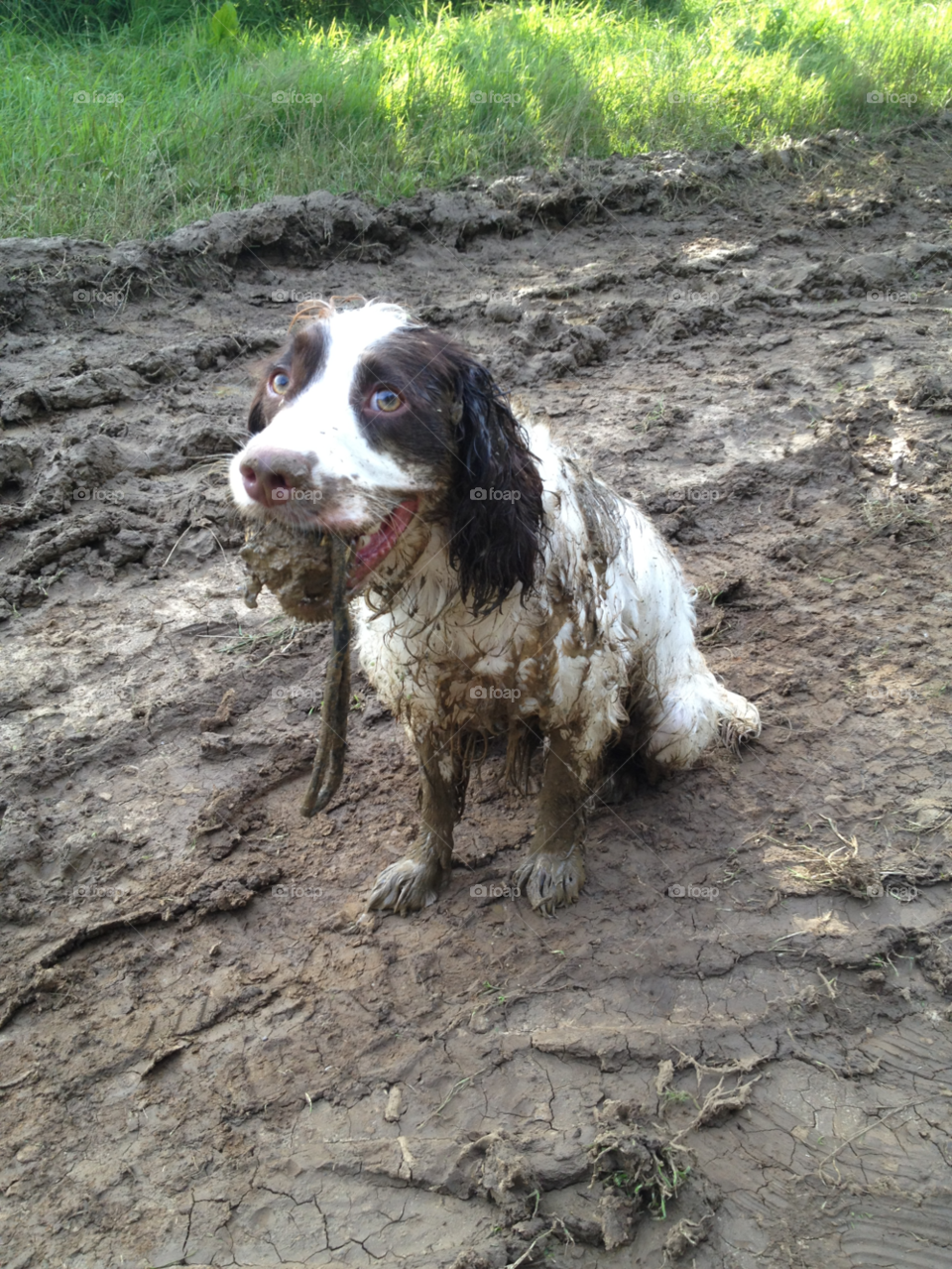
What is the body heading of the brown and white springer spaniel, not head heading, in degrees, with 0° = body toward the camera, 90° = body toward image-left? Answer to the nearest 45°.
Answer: approximately 45°
